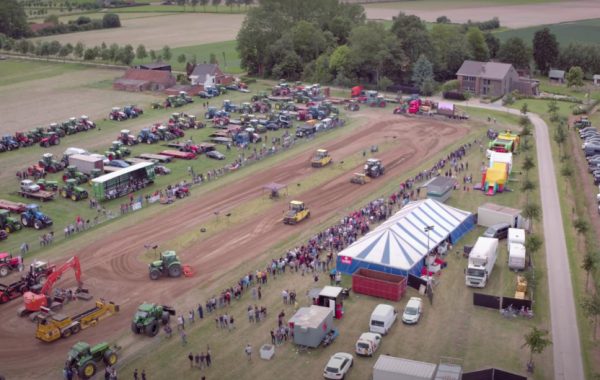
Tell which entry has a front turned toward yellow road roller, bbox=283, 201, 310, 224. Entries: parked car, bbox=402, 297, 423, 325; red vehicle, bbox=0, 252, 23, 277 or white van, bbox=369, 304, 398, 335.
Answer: the red vehicle

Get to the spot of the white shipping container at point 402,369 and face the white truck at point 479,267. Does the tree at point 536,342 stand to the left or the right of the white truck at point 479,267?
right

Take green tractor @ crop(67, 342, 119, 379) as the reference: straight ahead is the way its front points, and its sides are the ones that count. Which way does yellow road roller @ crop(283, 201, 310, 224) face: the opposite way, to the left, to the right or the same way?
the opposite way

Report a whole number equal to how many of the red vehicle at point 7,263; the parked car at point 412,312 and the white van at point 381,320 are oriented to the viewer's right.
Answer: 1

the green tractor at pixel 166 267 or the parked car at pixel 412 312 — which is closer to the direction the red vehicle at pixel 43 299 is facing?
the green tractor

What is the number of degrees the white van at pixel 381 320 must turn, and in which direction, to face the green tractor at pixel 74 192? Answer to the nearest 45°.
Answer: approximately 90° to its left

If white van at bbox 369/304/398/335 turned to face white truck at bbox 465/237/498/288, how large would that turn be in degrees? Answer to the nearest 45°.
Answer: approximately 45° to its right

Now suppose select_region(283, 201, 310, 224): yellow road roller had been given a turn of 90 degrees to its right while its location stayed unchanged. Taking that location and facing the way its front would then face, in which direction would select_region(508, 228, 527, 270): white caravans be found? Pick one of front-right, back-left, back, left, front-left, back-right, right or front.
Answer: back

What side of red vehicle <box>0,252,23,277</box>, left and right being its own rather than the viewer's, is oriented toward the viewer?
right

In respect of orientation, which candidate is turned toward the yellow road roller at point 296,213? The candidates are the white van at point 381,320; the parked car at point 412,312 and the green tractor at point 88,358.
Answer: the green tractor

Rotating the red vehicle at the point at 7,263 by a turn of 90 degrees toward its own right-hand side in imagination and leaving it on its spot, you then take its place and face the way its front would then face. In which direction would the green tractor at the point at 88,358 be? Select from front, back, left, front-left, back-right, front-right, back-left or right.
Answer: front

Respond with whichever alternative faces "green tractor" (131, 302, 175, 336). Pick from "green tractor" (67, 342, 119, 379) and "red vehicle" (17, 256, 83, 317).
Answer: "green tractor" (67, 342, 119, 379)

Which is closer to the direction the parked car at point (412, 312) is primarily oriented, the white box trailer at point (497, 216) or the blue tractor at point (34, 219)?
the blue tractor
